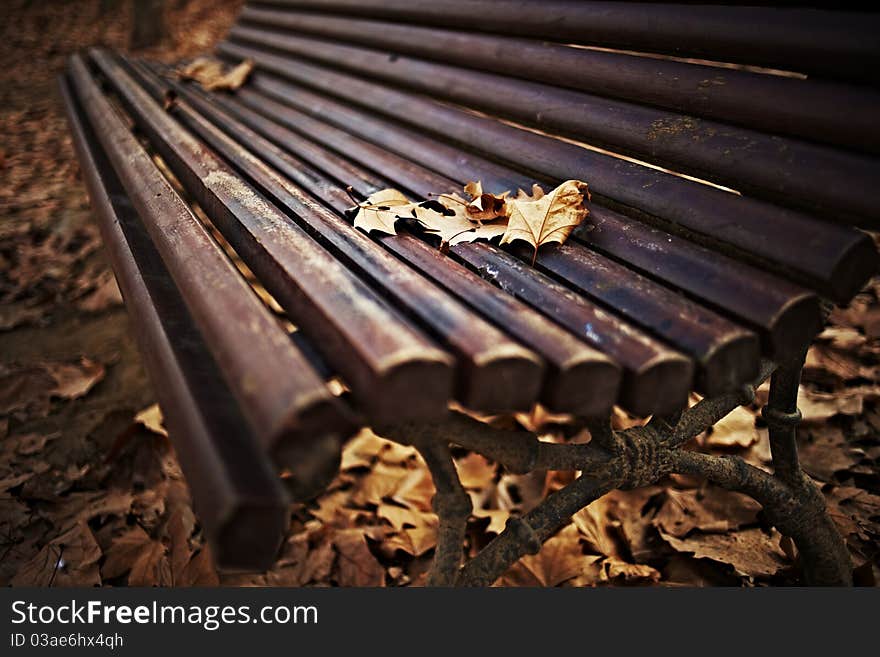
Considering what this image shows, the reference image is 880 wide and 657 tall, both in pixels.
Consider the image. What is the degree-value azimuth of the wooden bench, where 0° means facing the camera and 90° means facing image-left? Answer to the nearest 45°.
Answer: approximately 45°

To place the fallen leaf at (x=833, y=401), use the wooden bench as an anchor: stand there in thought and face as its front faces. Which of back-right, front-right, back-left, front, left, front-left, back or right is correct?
back

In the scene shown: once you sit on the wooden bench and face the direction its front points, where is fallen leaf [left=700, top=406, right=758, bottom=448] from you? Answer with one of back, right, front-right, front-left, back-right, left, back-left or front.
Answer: back
